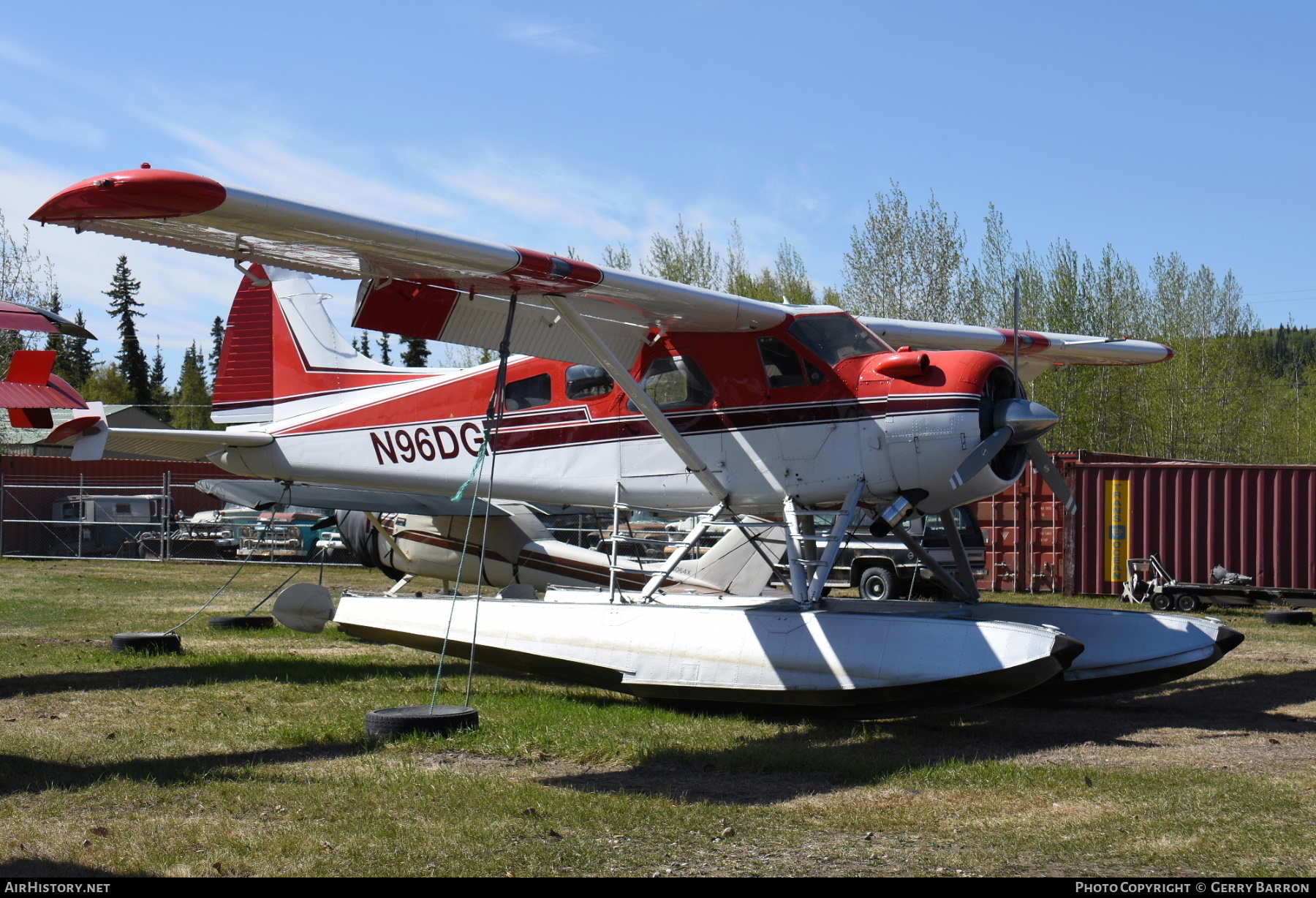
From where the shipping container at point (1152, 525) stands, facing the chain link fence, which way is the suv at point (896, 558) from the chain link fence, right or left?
left

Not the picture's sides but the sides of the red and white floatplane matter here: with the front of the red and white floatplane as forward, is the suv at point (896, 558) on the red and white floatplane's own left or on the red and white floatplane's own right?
on the red and white floatplane's own left

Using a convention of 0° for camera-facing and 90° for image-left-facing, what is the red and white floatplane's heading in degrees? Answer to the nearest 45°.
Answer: approximately 315°

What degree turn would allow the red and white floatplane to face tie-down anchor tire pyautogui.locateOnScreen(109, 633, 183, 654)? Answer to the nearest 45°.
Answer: approximately 180°

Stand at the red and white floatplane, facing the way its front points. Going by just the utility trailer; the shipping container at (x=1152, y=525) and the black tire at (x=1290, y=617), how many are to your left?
3

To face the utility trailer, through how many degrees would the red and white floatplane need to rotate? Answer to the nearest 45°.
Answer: approximately 90° to its left

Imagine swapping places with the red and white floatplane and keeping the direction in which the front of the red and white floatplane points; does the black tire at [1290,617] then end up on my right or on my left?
on my left

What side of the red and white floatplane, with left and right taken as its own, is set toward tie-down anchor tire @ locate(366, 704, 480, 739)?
right

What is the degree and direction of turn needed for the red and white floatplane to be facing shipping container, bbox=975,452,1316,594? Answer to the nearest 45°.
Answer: approximately 90° to its left

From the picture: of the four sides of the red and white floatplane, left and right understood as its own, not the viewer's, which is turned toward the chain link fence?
back
